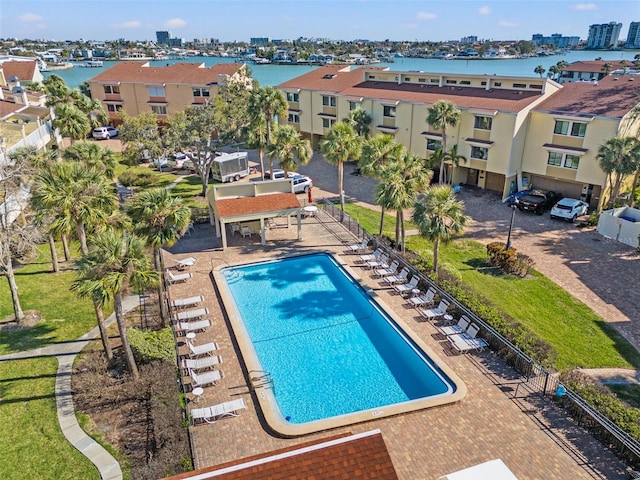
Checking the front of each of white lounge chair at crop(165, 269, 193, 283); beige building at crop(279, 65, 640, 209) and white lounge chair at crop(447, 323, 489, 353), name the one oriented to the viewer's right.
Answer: white lounge chair at crop(165, 269, 193, 283)

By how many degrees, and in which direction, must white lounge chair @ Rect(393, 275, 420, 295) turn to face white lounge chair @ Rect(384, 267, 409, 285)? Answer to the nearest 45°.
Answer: approximately 90° to its right

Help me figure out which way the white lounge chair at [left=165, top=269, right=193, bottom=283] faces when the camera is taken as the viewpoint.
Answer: facing to the right of the viewer

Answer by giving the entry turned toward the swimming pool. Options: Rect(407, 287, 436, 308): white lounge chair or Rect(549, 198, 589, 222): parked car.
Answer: the white lounge chair

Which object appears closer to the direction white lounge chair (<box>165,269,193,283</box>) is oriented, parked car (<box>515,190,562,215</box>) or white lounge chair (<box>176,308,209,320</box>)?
the parked car

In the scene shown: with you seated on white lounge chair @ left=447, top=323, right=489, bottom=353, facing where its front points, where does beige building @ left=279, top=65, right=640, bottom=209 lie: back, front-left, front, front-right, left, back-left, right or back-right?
back-right

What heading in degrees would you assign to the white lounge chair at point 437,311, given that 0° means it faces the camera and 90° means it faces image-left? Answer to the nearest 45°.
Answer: approximately 45°

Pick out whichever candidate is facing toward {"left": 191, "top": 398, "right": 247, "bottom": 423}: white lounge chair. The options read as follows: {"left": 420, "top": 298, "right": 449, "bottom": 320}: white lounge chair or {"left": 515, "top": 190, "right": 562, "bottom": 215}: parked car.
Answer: {"left": 420, "top": 298, "right": 449, "bottom": 320}: white lounge chair

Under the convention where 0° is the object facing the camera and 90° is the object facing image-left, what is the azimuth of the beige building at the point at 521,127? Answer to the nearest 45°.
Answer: approximately 45°

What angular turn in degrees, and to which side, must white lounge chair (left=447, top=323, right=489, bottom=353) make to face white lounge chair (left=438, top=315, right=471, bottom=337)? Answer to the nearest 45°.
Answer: approximately 90° to its right

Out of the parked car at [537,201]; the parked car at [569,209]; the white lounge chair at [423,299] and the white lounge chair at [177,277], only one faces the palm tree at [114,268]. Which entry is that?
the white lounge chair at [423,299]

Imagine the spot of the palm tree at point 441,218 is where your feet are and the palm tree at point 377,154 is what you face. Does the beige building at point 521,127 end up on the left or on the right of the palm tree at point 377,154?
right

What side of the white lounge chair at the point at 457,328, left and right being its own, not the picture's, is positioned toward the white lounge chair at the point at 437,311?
right
